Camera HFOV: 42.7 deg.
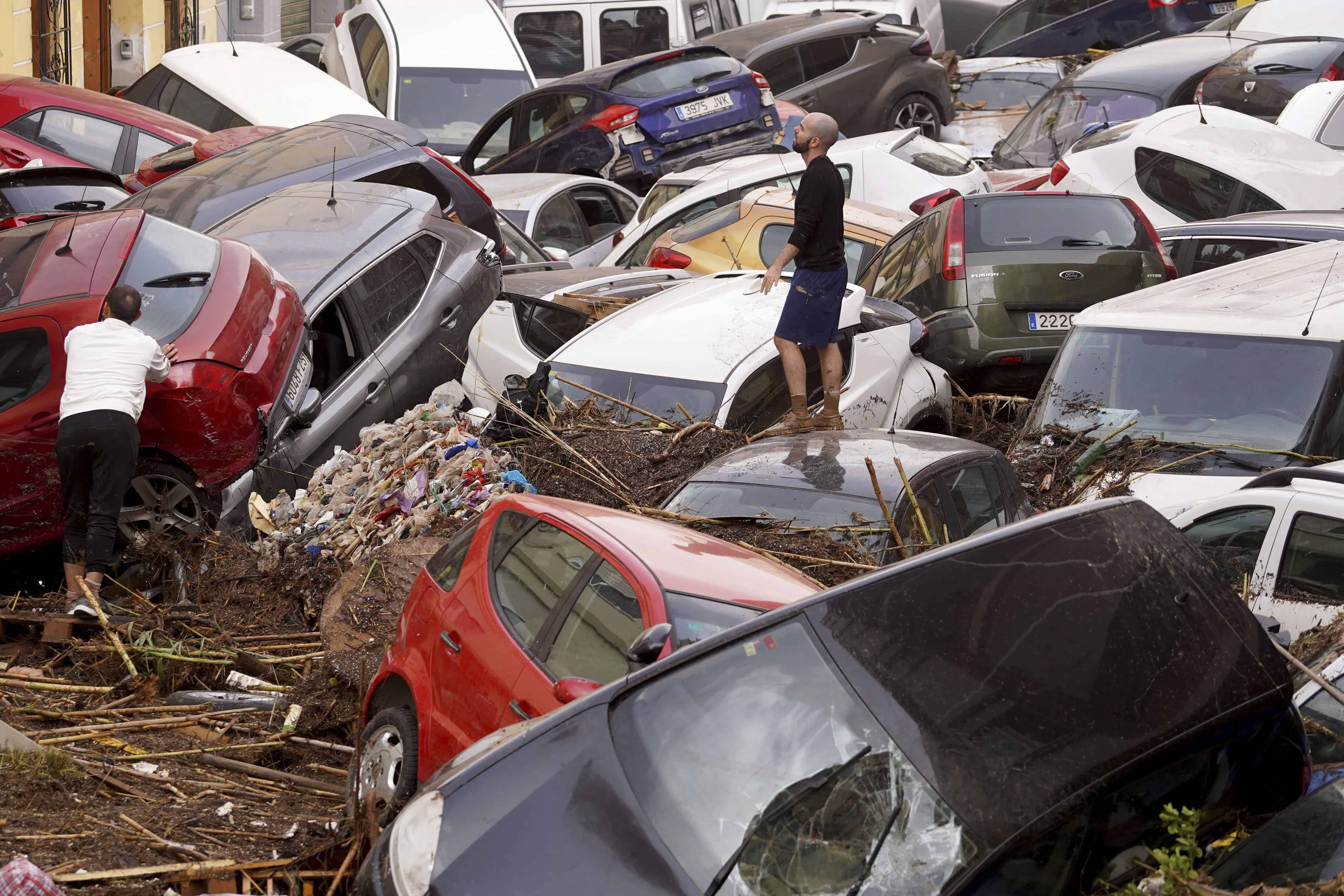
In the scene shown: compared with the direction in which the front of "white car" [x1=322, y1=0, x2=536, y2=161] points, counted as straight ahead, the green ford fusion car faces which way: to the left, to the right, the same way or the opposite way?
the opposite way

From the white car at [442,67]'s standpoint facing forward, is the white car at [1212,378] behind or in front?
in front

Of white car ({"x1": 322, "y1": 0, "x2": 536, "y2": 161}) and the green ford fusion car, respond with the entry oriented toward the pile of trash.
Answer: the white car

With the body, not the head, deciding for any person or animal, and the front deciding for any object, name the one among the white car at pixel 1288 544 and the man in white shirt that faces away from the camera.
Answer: the man in white shirt

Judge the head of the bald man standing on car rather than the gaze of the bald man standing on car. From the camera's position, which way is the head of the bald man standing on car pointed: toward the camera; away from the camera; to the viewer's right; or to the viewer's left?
to the viewer's left

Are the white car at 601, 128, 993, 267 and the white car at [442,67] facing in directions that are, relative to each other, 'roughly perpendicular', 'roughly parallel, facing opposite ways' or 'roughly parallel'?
roughly perpendicular
